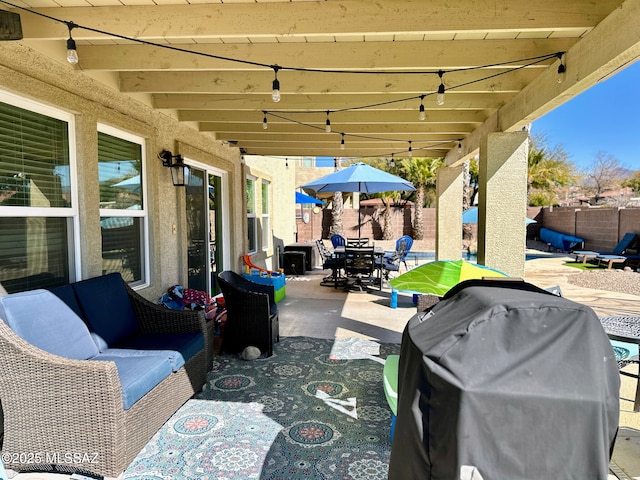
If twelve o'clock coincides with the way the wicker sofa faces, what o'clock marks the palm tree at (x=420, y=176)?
The palm tree is roughly at 9 o'clock from the wicker sofa.

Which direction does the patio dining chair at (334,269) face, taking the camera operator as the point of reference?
facing to the right of the viewer

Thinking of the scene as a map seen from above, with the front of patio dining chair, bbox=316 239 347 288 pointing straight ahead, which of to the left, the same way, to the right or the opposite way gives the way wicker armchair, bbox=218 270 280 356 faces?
the same way

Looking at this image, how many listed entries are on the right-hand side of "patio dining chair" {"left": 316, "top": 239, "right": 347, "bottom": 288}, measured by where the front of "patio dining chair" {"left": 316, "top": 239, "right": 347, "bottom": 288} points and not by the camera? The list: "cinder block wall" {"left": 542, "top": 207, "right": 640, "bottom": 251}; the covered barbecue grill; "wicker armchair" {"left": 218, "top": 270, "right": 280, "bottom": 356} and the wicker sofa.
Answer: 3

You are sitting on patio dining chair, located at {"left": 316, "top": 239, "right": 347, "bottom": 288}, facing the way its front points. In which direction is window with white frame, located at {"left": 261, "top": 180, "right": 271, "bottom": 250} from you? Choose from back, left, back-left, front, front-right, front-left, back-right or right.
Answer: back-left

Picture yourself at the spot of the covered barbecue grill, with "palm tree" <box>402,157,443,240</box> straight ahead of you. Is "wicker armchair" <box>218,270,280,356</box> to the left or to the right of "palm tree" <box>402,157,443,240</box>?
left

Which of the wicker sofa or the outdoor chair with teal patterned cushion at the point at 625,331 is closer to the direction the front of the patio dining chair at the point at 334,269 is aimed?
the outdoor chair with teal patterned cushion

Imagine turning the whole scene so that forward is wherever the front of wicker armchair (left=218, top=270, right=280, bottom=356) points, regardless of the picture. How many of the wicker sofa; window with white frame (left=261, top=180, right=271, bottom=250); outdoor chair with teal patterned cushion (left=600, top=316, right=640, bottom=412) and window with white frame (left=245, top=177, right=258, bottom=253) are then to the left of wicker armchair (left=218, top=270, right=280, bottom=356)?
2

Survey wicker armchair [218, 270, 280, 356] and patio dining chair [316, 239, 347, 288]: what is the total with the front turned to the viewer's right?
2

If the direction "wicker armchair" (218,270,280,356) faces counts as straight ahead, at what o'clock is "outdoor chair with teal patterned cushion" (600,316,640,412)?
The outdoor chair with teal patterned cushion is roughly at 1 o'clock from the wicker armchair.

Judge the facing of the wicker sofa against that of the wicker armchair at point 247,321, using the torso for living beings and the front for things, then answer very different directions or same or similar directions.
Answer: same or similar directions

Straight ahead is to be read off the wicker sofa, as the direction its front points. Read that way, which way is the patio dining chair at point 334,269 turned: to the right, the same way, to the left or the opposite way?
the same way

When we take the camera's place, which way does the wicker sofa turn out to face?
facing the viewer and to the right of the viewer

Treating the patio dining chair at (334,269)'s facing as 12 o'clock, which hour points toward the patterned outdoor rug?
The patterned outdoor rug is roughly at 3 o'clock from the patio dining chair.

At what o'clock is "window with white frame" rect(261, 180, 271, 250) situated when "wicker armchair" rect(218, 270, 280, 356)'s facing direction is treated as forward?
The window with white frame is roughly at 9 o'clock from the wicker armchair.

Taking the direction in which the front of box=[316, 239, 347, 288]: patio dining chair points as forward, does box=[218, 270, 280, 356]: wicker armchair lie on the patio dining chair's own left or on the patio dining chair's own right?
on the patio dining chair's own right

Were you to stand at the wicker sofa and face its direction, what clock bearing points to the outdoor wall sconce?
The outdoor wall sconce is roughly at 8 o'clock from the wicker sofa.

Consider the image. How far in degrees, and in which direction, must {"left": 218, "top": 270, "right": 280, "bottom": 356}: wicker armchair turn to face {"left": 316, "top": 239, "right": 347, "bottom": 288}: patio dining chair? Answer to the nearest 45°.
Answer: approximately 45° to its left
